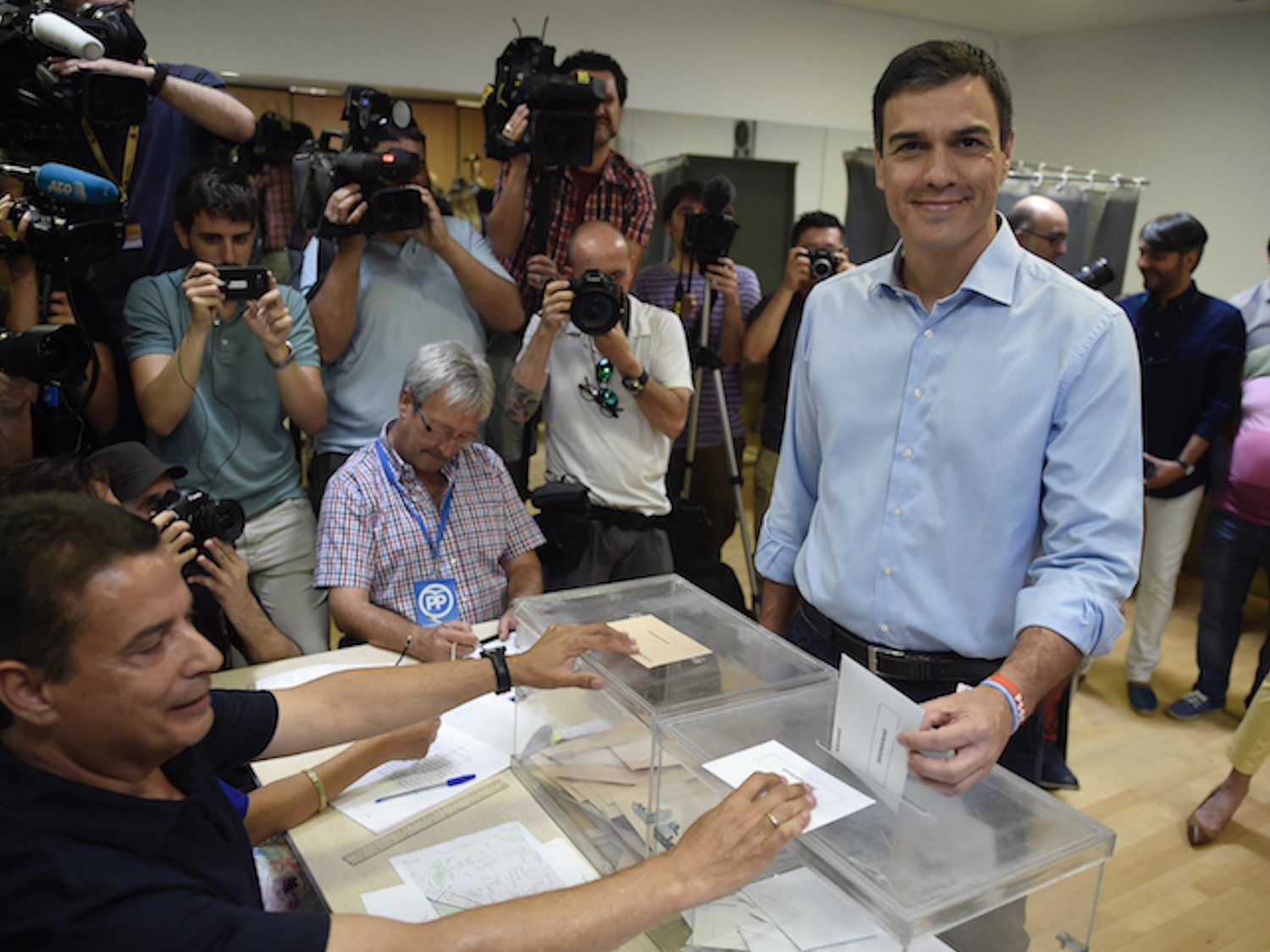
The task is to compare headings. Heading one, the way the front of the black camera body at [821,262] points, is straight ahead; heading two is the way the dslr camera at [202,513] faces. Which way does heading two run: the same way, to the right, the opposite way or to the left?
to the left

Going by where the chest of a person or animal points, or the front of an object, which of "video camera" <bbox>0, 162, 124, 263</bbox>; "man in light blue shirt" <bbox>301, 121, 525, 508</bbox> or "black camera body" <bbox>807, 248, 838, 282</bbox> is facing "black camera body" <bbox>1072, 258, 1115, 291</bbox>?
the video camera

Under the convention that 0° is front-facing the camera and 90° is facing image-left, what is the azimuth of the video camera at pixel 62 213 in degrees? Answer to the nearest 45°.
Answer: approximately 270°

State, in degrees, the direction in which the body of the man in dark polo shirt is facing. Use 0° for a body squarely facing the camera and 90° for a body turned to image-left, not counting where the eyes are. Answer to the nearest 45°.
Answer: approximately 270°

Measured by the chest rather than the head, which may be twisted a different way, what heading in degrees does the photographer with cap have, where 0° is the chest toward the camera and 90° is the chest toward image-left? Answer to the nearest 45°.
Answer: approximately 315°

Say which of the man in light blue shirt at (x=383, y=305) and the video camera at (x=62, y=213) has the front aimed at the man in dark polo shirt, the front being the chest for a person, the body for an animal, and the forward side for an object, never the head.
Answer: the man in light blue shirt

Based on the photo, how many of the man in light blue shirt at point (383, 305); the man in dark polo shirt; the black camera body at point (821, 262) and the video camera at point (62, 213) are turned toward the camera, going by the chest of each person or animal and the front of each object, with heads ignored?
2

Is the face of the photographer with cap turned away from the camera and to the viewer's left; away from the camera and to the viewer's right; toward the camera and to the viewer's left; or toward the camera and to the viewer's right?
toward the camera and to the viewer's right
